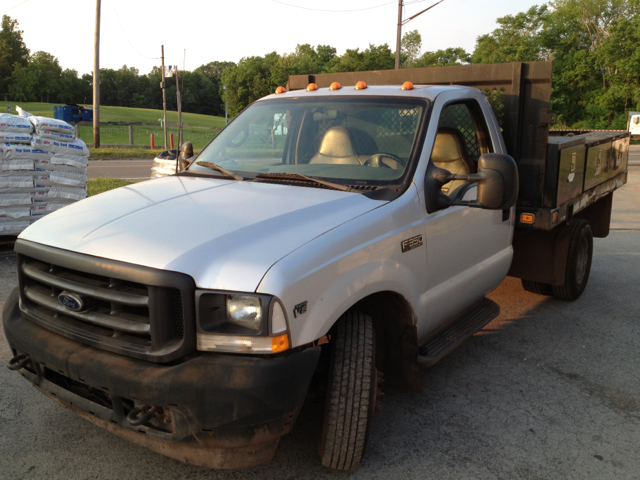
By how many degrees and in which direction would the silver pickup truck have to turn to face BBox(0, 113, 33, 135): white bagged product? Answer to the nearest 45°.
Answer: approximately 90° to its right

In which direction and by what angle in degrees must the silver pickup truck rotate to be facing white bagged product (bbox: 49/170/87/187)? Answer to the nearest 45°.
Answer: approximately 90° to its right

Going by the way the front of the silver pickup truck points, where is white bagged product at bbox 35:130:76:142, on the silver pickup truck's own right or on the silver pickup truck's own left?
on the silver pickup truck's own right

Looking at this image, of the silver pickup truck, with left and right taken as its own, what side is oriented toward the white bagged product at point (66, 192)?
right

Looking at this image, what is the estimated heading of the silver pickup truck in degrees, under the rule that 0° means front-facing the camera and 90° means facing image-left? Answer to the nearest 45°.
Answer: approximately 45°

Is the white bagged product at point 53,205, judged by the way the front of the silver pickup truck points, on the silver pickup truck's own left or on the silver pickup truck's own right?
on the silver pickup truck's own right

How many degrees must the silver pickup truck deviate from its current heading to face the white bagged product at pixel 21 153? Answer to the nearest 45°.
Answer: approximately 90° to its right

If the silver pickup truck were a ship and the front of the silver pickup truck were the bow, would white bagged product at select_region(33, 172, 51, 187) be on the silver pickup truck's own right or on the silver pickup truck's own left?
on the silver pickup truck's own right

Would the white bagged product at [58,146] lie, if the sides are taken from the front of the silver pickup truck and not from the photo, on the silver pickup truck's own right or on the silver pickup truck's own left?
on the silver pickup truck's own right

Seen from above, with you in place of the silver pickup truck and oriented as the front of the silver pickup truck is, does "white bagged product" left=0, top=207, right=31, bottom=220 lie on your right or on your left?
on your right

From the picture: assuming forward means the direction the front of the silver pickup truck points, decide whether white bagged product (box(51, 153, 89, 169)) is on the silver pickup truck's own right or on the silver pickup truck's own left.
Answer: on the silver pickup truck's own right
